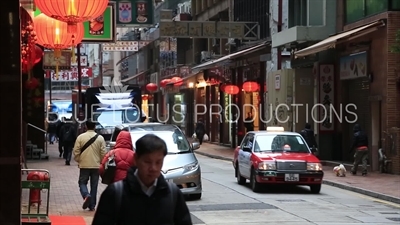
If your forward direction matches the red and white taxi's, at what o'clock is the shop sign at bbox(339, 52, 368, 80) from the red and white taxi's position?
The shop sign is roughly at 8 o'clock from the red and white taxi.

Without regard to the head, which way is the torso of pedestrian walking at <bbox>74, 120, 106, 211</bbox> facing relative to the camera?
away from the camera

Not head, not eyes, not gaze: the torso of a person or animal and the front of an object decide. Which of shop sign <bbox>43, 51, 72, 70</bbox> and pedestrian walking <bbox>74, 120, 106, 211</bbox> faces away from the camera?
the pedestrian walking

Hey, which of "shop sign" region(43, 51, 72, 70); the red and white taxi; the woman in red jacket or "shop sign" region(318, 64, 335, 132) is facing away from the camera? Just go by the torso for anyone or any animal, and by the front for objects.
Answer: the woman in red jacket

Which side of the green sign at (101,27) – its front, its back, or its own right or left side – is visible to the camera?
front

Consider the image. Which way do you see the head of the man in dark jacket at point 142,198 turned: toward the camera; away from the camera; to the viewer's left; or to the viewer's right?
toward the camera

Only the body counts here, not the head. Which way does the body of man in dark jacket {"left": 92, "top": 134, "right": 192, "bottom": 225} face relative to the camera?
toward the camera

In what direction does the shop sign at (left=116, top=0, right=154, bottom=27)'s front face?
toward the camera

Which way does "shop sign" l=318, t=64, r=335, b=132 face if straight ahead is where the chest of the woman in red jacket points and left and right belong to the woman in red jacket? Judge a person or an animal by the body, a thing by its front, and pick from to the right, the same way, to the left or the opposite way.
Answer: the opposite way

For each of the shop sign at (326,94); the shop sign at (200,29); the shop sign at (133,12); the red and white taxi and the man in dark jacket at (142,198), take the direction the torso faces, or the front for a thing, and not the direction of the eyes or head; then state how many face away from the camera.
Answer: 0

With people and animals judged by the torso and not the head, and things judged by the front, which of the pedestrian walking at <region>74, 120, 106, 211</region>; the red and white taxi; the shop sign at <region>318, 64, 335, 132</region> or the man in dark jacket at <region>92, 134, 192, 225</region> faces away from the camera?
the pedestrian walking

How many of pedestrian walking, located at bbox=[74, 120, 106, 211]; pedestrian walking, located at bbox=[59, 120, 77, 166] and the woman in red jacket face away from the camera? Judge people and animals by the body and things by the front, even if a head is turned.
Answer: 3

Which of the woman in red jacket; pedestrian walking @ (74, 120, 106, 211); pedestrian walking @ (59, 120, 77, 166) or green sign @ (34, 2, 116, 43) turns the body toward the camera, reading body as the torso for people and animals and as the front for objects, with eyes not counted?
the green sign

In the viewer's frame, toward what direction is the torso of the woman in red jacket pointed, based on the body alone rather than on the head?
away from the camera
